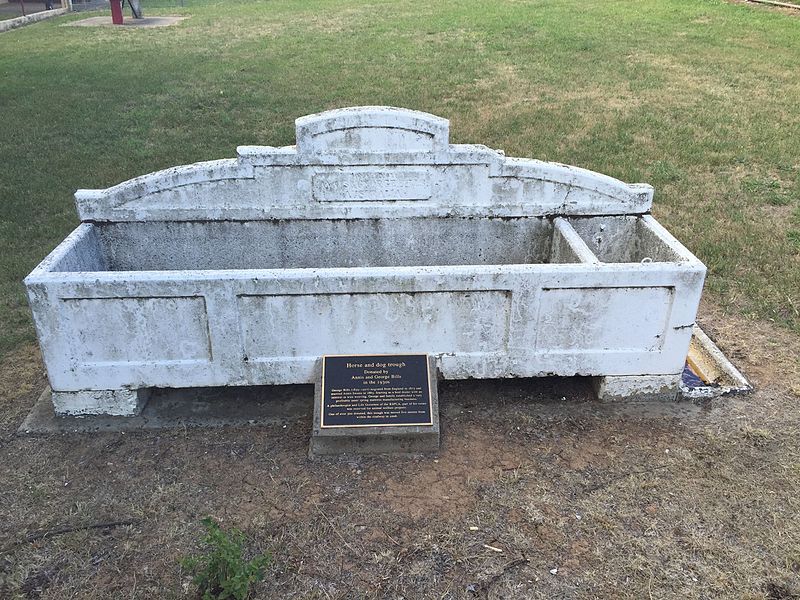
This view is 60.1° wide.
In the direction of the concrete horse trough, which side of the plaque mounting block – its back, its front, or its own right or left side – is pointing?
back

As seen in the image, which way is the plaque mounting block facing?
toward the camera

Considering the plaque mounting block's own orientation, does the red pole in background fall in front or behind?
behind

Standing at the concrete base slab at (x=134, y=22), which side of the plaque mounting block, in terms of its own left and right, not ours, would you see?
back

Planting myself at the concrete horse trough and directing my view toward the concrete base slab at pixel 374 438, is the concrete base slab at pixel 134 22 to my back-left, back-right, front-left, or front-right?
back-right
